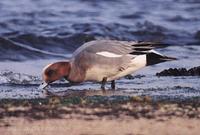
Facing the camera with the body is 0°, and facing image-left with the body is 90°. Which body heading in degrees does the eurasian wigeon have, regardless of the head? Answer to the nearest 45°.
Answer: approximately 90°

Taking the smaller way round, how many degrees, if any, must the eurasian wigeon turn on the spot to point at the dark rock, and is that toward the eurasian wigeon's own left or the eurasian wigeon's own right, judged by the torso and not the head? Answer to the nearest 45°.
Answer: approximately 135° to the eurasian wigeon's own right
